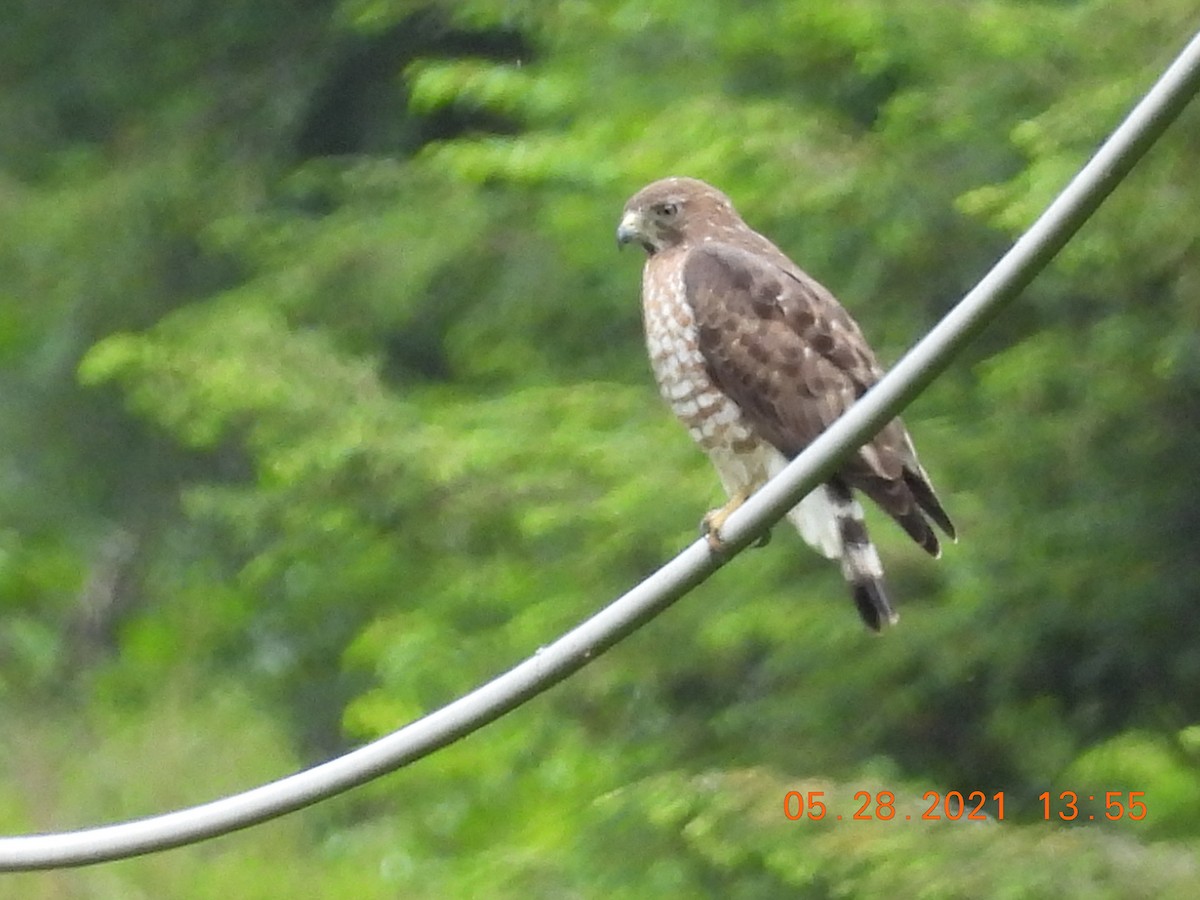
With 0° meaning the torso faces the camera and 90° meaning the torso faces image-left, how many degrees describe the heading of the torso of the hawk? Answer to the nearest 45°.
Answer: approximately 90°
